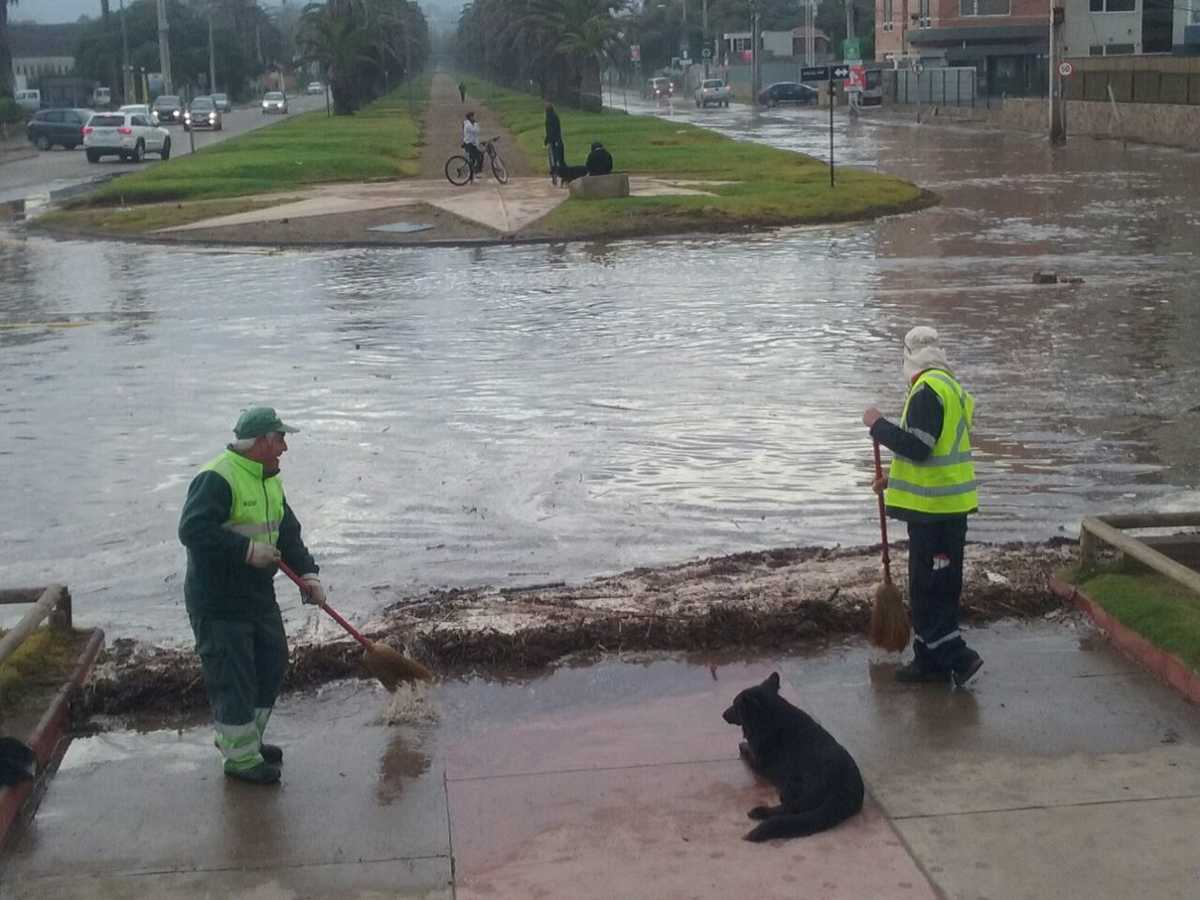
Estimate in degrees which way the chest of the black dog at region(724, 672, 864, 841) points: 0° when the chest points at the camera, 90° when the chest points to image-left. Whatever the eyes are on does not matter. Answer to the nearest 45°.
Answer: approximately 90°

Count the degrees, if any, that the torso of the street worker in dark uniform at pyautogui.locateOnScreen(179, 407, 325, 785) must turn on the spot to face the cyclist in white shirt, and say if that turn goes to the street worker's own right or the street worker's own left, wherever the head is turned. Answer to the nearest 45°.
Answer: approximately 135° to the street worker's own left

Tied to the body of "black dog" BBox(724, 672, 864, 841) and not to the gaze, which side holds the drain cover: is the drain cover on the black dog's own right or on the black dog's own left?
on the black dog's own right

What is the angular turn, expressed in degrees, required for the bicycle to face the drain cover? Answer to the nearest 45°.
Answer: approximately 90° to its right

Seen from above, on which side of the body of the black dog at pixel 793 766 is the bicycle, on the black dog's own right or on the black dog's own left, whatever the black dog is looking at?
on the black dog's own right

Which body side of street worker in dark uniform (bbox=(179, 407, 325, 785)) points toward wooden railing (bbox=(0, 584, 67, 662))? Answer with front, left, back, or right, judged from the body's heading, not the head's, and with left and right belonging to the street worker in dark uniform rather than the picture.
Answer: back

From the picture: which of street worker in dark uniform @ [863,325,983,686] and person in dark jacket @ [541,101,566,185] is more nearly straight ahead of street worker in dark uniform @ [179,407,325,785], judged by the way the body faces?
the street worker in dark uniform

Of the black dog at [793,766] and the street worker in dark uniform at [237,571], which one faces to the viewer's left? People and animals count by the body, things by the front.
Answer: the black dog

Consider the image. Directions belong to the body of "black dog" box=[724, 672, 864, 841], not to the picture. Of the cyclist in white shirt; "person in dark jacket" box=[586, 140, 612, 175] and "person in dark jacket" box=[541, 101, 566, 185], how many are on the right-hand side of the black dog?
3

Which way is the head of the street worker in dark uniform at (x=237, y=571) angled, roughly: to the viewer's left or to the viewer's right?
to the viewer's right

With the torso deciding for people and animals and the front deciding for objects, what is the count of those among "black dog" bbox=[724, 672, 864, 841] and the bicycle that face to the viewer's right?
1
